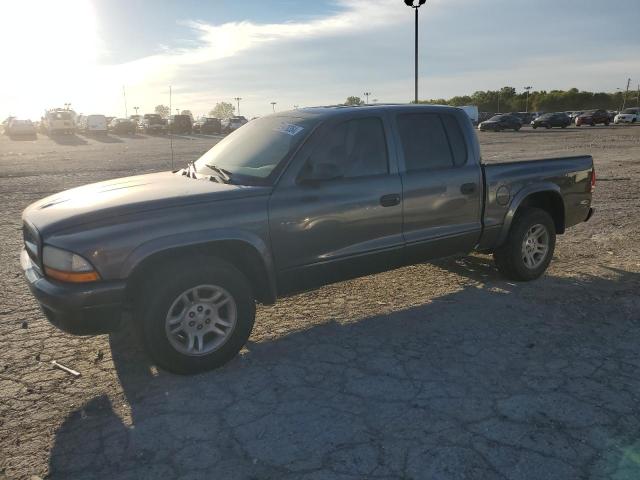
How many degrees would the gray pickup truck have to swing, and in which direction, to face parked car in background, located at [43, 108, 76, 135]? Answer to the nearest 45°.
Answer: approximately 90° to its right

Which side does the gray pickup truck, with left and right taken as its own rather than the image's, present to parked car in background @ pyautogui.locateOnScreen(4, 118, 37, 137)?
right

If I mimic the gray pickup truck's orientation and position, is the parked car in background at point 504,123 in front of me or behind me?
behind

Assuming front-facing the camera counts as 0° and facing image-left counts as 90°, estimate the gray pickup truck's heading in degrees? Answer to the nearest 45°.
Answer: approximately 45°

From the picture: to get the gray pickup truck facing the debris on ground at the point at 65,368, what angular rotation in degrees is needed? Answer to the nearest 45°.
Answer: approximately 45° to its right

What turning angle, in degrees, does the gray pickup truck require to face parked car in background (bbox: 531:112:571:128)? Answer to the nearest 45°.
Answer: approximately 180°

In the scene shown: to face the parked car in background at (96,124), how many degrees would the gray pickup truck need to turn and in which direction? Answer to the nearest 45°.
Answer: approximately 135° to its right
